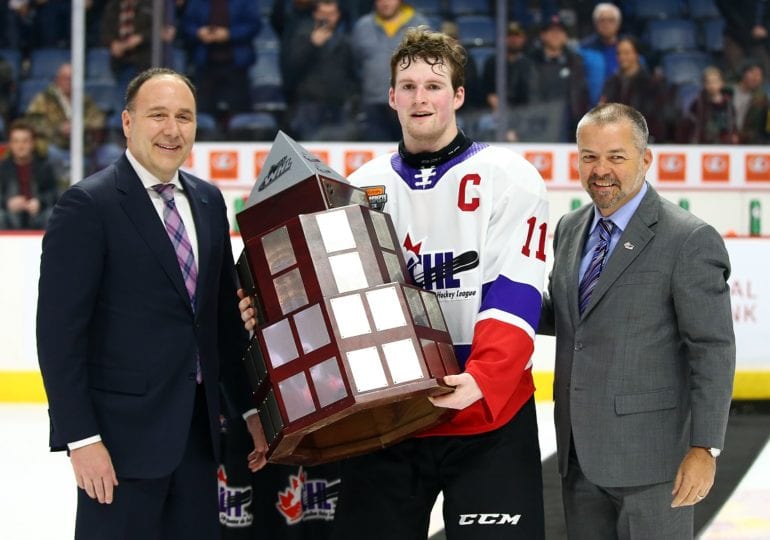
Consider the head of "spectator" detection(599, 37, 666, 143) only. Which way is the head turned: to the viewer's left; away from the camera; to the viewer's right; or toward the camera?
toward the camera

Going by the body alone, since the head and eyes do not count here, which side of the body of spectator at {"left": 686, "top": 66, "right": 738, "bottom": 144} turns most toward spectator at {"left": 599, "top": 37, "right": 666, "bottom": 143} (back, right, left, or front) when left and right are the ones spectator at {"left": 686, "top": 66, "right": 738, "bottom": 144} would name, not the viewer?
right

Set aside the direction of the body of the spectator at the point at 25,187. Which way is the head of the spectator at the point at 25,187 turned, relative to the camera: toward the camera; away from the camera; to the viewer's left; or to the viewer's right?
toward the camera

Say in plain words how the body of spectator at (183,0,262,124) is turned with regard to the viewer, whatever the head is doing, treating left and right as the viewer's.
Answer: facing the viewer

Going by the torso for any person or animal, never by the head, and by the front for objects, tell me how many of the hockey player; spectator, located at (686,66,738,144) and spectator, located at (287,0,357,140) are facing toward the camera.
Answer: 3

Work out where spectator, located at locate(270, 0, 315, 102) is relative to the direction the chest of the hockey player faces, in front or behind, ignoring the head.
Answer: behind

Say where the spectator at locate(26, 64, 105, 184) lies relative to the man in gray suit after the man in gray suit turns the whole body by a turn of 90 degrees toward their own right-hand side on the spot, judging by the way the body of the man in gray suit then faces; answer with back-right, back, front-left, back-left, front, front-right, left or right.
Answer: front

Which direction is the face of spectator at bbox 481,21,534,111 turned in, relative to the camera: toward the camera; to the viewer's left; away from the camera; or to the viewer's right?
toward the camera

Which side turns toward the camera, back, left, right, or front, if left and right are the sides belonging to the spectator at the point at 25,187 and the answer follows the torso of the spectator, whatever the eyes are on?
front

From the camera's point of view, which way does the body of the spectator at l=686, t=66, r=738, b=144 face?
toward the camera

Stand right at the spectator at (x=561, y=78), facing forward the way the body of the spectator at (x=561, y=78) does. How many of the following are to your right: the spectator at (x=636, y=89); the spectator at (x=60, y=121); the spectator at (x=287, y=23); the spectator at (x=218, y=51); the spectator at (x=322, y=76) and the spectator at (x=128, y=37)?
5

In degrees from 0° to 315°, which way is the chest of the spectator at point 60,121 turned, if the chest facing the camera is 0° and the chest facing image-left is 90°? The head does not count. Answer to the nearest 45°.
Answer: approximately 0°

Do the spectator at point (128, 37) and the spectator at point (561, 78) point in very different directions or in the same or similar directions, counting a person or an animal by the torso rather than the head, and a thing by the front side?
same or similar directions

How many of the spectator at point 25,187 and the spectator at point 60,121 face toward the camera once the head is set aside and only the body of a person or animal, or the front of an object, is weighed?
2
